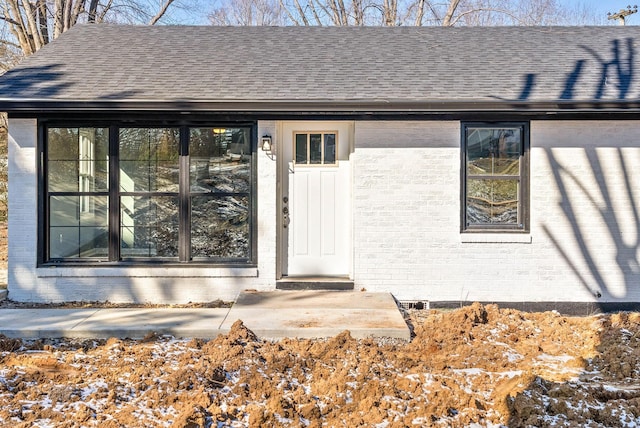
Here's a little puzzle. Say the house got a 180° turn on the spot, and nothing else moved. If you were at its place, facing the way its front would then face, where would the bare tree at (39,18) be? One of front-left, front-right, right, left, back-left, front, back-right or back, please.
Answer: front-left

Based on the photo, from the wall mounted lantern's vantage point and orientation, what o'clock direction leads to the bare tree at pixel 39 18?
The bare tree is roughly at 5 o'clock from the wall mounted lantern.

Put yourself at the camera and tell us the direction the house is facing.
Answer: facing the viewer

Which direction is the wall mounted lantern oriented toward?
toward the camera
